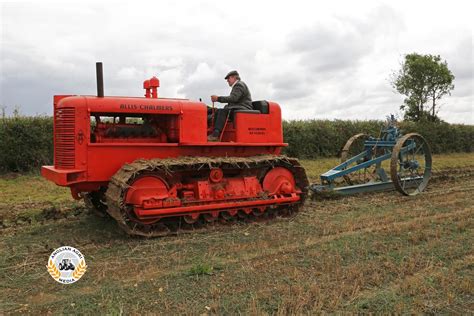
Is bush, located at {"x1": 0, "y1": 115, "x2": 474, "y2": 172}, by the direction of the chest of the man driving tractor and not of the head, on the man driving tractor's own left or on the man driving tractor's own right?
on the man driving tractor's own right

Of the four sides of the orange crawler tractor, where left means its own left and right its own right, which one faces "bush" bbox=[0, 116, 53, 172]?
right

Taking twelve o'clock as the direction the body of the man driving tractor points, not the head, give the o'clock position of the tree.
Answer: The tree is roughly at 4 o'clock from the man driving tractor.

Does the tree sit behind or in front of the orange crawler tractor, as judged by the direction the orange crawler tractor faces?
behind

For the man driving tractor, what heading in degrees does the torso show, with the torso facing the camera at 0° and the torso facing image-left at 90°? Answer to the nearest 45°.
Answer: approximately 90°
